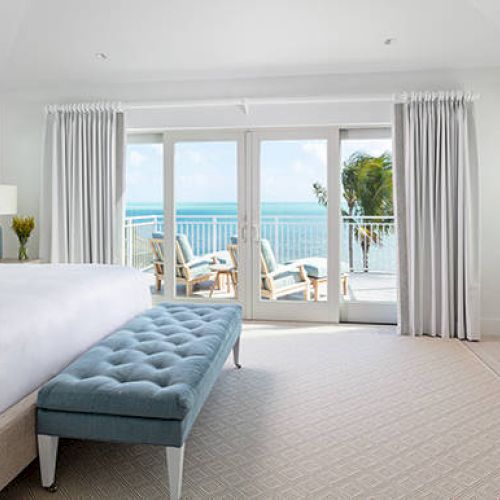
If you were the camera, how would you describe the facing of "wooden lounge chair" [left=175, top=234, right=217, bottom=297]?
facing away from the viewer and to the right of the viewer

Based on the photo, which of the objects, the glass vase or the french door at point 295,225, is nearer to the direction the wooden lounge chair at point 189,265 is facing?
the french door

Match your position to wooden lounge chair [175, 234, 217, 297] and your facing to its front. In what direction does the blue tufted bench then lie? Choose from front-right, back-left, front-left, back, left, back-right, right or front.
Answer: back-right

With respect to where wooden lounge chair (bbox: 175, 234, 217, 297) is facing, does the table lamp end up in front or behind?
behind

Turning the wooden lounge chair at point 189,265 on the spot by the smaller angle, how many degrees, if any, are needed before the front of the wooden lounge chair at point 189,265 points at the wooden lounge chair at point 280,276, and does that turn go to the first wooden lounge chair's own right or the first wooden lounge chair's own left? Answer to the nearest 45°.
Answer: approximately 45° to the first wooden lounge chair's own right

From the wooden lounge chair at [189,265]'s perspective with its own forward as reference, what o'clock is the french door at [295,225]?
The french door is roughly at 2 o'clock from the wooden lounge chair.
